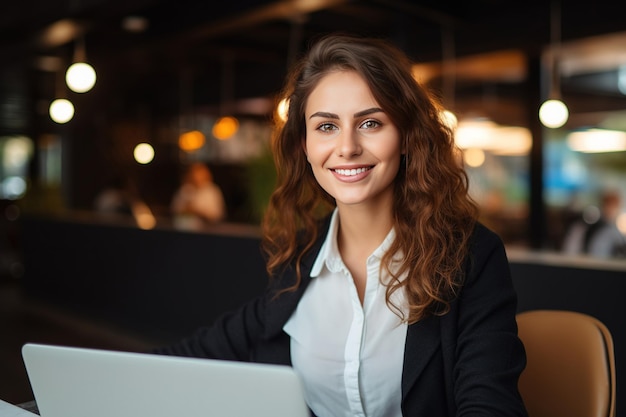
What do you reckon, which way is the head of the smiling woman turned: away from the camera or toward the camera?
toward the camera

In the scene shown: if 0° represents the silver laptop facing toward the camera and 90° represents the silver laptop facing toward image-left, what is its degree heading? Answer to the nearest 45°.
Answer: approximately 225°

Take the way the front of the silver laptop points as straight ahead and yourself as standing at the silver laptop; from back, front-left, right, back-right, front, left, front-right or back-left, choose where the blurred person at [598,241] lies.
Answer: front

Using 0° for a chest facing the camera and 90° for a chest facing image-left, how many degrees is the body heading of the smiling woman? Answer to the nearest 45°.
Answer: approximately 45°

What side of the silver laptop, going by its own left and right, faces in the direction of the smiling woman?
front

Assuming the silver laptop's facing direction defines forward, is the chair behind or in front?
in front

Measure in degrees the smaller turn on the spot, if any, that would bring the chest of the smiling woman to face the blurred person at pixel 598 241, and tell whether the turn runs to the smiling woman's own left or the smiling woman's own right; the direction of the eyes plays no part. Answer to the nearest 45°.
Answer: approximately 180°

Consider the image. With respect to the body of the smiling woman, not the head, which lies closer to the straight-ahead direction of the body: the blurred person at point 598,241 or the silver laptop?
the silver laptop

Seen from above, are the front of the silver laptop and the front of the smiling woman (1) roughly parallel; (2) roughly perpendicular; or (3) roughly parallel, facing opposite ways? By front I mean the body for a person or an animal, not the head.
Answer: roughly parallel, facing opposite ways
